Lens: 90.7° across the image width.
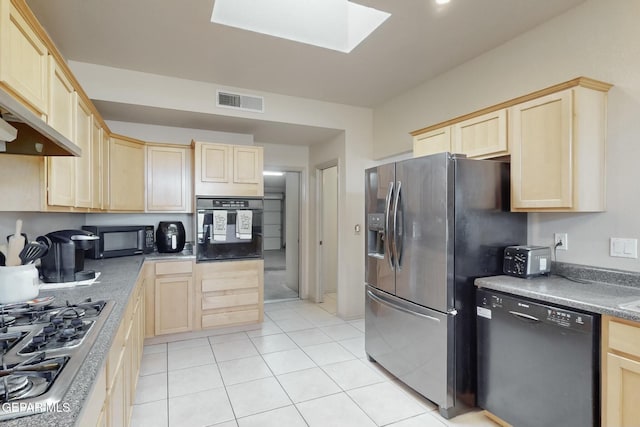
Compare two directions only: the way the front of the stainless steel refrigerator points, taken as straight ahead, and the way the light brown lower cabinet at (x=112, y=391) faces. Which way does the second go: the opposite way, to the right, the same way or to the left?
the opposite way

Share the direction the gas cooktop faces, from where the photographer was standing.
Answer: facing to the right of the viewer

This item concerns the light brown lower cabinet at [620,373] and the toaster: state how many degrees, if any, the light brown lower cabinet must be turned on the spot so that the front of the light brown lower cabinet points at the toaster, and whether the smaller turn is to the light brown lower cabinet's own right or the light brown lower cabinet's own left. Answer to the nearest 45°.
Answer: approximately 90° to the light brown lower cabinet's own right

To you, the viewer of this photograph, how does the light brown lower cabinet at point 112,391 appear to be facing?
facing to the right of the viewer

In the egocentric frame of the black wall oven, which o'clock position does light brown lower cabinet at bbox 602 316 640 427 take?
The light brown lower cabinet is roughly at 11 o'clock from the black wall oven.

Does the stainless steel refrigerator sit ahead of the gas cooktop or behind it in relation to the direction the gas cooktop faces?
ahead
